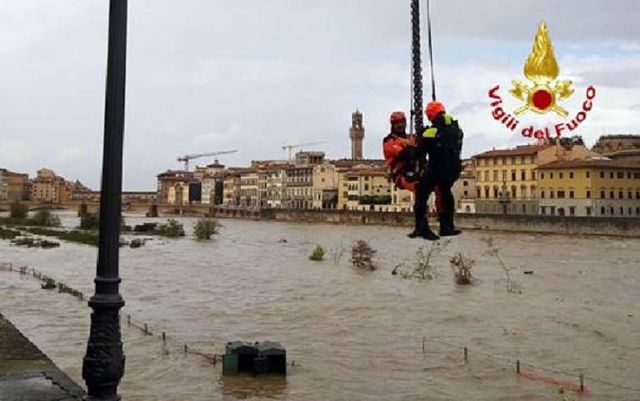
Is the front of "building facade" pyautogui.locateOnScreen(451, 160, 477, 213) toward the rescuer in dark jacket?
yes

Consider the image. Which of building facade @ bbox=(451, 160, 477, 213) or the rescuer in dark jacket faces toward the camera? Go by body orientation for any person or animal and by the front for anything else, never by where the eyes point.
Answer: the building facade

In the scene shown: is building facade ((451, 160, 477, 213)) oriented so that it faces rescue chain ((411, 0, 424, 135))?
yes

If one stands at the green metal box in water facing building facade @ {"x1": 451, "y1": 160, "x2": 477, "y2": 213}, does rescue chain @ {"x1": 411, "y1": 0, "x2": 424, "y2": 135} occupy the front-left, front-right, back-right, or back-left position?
front-right

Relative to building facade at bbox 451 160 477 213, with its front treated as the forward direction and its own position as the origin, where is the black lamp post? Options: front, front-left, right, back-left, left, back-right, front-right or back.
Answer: front

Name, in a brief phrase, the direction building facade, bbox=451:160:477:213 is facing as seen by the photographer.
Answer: facing the viewer

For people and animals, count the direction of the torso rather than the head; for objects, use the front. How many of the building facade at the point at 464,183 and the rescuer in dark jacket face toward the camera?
1

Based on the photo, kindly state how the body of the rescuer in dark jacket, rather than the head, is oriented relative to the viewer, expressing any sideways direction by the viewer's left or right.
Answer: facing away from the viewer and to the left of the viewer

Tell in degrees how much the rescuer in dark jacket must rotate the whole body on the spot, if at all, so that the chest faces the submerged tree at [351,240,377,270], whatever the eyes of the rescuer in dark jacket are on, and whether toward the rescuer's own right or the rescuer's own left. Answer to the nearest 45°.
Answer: approximately 45° to the rescuer's own right
